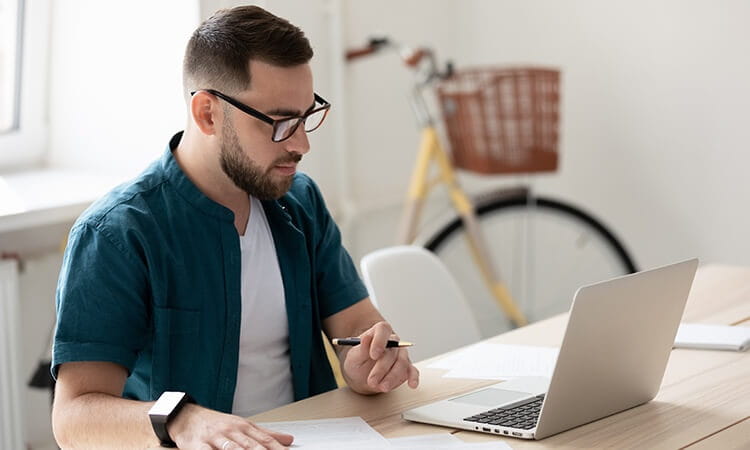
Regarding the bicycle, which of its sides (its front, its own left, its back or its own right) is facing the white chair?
right

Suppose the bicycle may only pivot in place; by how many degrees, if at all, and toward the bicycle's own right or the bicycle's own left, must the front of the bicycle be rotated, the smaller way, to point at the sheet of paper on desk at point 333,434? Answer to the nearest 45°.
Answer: approximately 90° to the bicycle's own right

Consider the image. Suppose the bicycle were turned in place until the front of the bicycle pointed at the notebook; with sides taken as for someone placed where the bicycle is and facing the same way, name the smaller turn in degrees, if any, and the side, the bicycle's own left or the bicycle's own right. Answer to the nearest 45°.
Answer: approximately 90° to the bicycle's own right

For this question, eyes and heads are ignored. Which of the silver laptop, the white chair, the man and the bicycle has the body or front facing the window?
the silver laptop

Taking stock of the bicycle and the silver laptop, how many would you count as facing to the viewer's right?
1

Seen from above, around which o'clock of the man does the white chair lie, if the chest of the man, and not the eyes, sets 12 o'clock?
The white chair is roughly at 9 o'clock from the man.

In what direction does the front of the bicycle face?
to the viewer's right

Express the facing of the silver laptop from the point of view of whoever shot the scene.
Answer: facing away from the viewer and to the left of the viewer

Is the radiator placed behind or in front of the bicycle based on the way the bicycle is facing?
behind

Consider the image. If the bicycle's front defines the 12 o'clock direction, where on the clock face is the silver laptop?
The silver laptop is roughly at 3 o'clock from the bicycle.

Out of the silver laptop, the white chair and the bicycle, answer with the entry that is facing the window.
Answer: the silver laptop

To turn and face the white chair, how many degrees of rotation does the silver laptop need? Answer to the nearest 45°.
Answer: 0° — it already faces it

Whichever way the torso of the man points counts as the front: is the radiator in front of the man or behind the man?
behind
